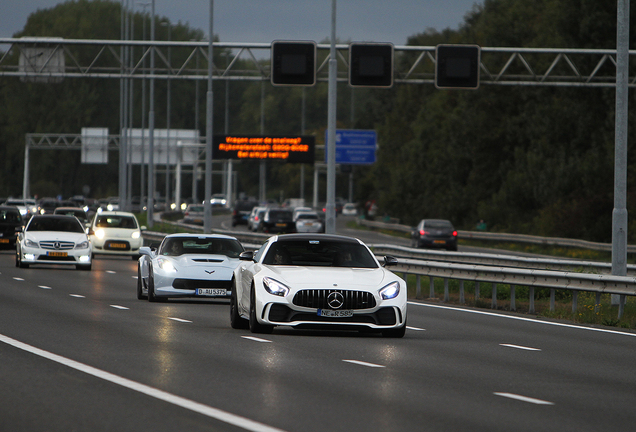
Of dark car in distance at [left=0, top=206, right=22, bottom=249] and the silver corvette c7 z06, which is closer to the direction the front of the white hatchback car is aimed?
the silver corvette c7 z06

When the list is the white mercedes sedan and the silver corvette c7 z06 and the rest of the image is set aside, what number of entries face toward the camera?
2

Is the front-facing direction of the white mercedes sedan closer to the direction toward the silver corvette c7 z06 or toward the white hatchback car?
the silver corvette c7 z06

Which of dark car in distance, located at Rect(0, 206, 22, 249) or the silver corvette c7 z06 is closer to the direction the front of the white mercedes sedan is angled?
the silver corvette c7 z06

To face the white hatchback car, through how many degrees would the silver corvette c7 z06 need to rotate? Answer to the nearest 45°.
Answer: approximately 180°

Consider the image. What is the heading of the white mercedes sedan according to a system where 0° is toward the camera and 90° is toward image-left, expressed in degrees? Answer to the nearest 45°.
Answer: approximately 0°

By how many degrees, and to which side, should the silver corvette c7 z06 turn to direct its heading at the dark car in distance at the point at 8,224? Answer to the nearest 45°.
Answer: approximately 180°

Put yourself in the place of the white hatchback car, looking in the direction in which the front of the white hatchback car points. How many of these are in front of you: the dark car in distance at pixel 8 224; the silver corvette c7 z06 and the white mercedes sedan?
2

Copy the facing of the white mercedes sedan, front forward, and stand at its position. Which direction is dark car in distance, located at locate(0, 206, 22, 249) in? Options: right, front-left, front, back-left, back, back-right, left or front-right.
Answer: back

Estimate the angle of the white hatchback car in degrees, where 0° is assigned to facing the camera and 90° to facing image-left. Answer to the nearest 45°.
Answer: approximately 0°
